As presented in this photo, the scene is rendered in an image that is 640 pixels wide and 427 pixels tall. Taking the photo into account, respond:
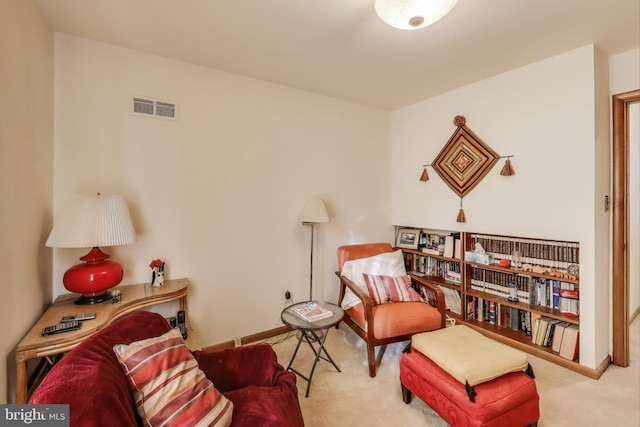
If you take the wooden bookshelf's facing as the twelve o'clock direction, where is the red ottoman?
The red ottoman is roughly at 11 o'clock from the wooden bookshelf.

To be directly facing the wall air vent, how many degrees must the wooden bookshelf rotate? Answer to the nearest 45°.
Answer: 0° — it already faces it

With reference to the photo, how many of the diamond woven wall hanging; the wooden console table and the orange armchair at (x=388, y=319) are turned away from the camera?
0

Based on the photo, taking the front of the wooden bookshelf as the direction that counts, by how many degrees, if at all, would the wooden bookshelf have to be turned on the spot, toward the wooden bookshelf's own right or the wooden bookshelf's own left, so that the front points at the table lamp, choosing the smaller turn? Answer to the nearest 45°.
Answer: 0° — it already faces it

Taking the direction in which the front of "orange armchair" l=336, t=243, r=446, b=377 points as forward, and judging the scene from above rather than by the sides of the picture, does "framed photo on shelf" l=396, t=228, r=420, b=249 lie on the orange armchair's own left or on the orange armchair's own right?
on the orange armchair's own left

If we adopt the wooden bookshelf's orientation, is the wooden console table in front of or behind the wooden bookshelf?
in front

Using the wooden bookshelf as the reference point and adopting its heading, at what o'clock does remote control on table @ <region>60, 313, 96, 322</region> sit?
The remote control on table is roughly at 12 o'clock from the wooden bookshelf.

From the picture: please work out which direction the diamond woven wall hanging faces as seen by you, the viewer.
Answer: facing the viewer and to the left of the viewer

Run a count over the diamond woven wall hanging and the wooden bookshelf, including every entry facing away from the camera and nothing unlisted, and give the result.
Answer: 0

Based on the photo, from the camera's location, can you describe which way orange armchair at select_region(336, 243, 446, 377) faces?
facing the viewer and to the right of the viewer

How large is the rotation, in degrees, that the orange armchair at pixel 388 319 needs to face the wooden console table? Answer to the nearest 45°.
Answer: approximately 90° to its right

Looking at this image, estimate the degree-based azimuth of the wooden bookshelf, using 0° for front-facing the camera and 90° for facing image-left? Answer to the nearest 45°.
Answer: approximately 45°

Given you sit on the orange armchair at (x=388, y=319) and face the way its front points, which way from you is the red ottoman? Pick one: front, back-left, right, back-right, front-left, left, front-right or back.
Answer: front
